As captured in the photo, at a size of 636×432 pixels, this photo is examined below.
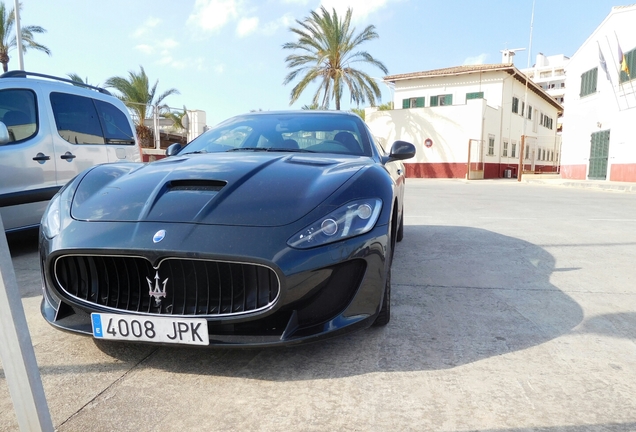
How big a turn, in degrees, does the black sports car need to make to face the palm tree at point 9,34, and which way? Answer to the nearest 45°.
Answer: approximately 90° to its right

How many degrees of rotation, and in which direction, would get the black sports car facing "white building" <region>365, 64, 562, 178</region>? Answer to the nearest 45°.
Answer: approximately 180°

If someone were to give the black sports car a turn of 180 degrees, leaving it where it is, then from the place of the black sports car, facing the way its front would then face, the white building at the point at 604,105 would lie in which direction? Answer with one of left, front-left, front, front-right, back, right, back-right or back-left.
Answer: front

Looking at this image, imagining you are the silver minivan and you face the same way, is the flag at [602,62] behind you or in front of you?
behind

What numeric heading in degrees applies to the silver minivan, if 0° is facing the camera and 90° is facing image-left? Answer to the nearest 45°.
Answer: approximately 45°

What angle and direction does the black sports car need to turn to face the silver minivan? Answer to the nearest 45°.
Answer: approximately 90° to its right

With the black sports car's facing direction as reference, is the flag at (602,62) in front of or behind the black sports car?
behind

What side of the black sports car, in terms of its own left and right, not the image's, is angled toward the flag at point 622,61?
back
